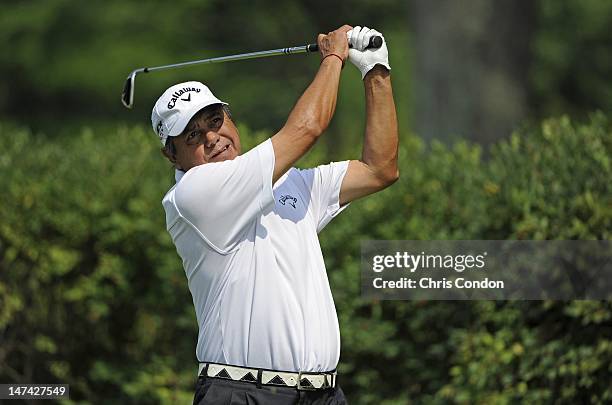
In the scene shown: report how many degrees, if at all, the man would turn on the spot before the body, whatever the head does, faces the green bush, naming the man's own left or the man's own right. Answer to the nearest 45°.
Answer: approximately 135° to the man's own left
